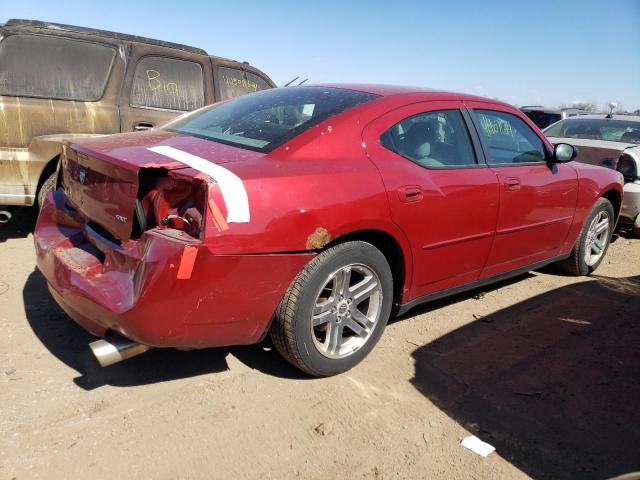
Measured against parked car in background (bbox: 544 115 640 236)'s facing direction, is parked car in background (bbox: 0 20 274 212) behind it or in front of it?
in front

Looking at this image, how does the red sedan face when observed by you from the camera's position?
facing away from the viewer and to the right of the viewer

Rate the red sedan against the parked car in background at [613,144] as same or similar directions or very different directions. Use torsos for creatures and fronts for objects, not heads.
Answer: very different directions

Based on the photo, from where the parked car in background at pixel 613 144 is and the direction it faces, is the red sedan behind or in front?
in front

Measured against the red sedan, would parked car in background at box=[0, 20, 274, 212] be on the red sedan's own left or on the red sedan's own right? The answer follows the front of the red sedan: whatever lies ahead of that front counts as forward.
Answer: on the red sedan's own left

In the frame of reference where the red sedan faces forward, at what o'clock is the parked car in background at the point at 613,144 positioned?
The parked car in background is roughly at 12 o'clock from the red sedan.
